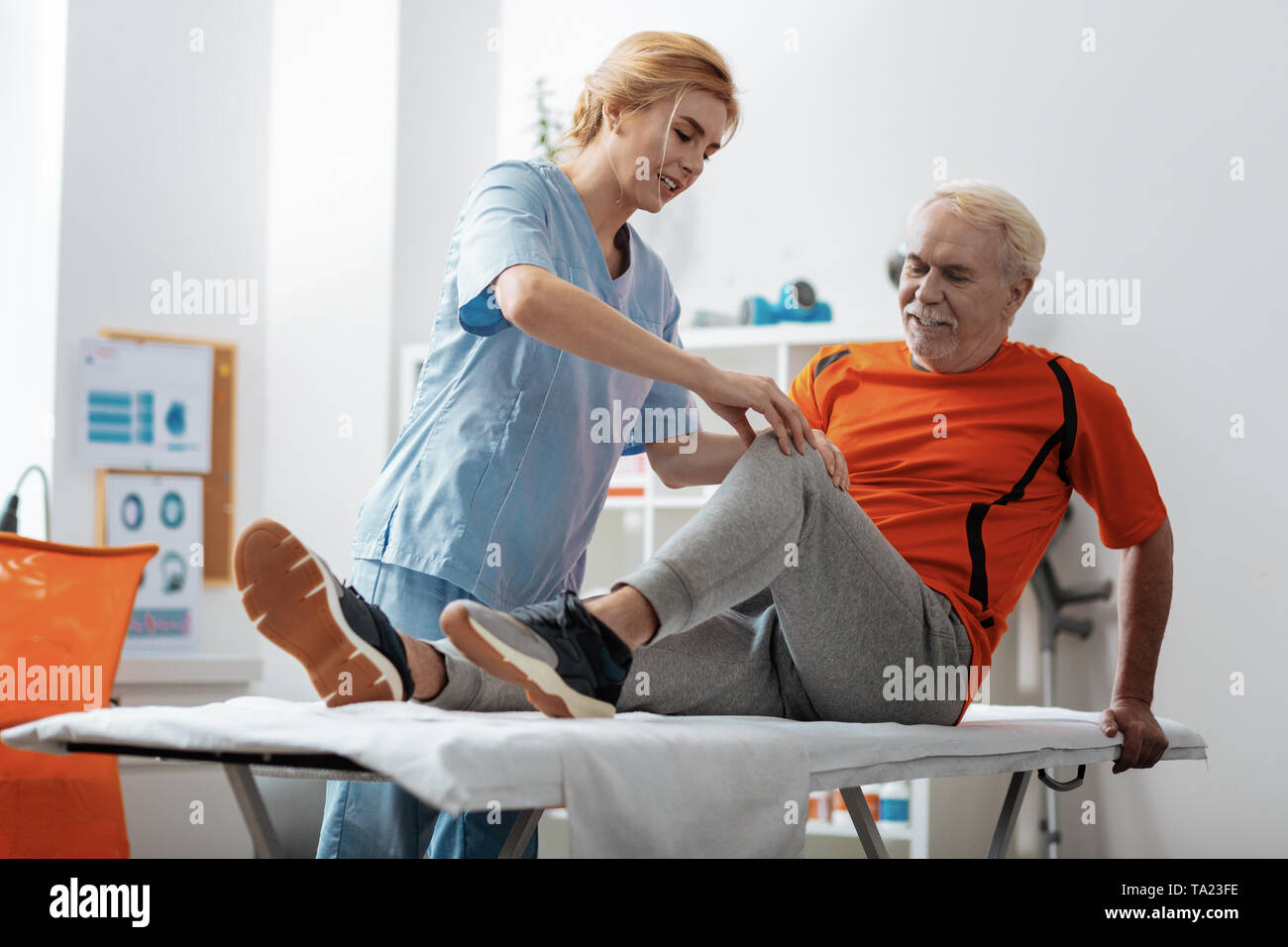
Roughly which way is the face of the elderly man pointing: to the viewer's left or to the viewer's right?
to the viewer's left

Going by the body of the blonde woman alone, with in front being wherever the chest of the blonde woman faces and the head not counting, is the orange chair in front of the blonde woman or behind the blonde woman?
behind

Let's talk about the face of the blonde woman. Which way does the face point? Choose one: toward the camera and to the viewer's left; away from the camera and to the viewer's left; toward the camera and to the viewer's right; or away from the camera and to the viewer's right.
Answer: toward the camera and to the viewer's right

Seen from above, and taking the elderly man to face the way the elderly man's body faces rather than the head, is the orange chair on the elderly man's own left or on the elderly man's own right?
on the elderly man's own right

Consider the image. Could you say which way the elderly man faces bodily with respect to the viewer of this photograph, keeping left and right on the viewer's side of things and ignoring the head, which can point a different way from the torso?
facing the viewer and to the left of the viewer

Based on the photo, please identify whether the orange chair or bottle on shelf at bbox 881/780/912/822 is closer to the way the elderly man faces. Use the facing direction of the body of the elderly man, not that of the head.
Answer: the orange chair

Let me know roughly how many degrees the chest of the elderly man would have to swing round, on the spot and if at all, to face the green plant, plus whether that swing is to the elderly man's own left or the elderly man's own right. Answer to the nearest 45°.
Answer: approximately 135° to the elderly man's own right

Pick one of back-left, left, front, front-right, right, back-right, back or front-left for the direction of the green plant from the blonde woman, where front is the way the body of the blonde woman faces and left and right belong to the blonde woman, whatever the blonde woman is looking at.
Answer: back-left
